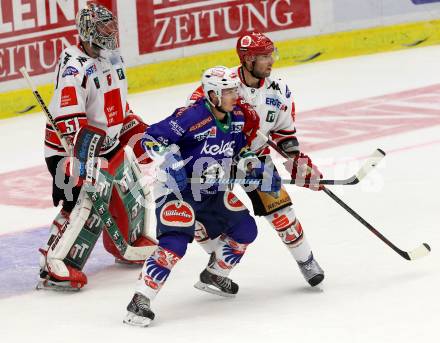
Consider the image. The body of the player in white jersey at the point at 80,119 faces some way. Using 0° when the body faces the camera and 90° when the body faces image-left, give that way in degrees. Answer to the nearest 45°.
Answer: approximately 315°

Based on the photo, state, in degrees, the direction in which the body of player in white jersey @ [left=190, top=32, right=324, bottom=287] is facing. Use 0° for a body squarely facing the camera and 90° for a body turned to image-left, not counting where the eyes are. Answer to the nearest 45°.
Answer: approximately 315°

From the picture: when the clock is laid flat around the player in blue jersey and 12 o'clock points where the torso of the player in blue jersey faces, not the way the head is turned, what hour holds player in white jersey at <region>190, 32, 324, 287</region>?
The player in white jersey is roughly at 9 o'clock from the player in blue jersey.

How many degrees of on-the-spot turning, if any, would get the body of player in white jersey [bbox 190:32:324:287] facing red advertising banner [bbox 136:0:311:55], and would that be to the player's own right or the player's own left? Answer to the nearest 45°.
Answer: approximately 135° to the player's own left

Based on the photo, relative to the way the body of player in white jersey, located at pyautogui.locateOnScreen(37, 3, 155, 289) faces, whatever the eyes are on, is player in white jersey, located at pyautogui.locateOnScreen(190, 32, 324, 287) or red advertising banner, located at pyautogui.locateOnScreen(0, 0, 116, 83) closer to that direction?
the player in white jersey

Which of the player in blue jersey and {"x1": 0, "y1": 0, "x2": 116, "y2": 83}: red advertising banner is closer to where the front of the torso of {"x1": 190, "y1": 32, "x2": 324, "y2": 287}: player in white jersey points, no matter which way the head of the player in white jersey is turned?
the player in blue jersey

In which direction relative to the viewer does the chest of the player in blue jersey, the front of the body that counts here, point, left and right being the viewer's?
facing the viewer and to the right of the viewer

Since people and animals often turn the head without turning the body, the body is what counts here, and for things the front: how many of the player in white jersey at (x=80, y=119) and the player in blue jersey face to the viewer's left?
0
